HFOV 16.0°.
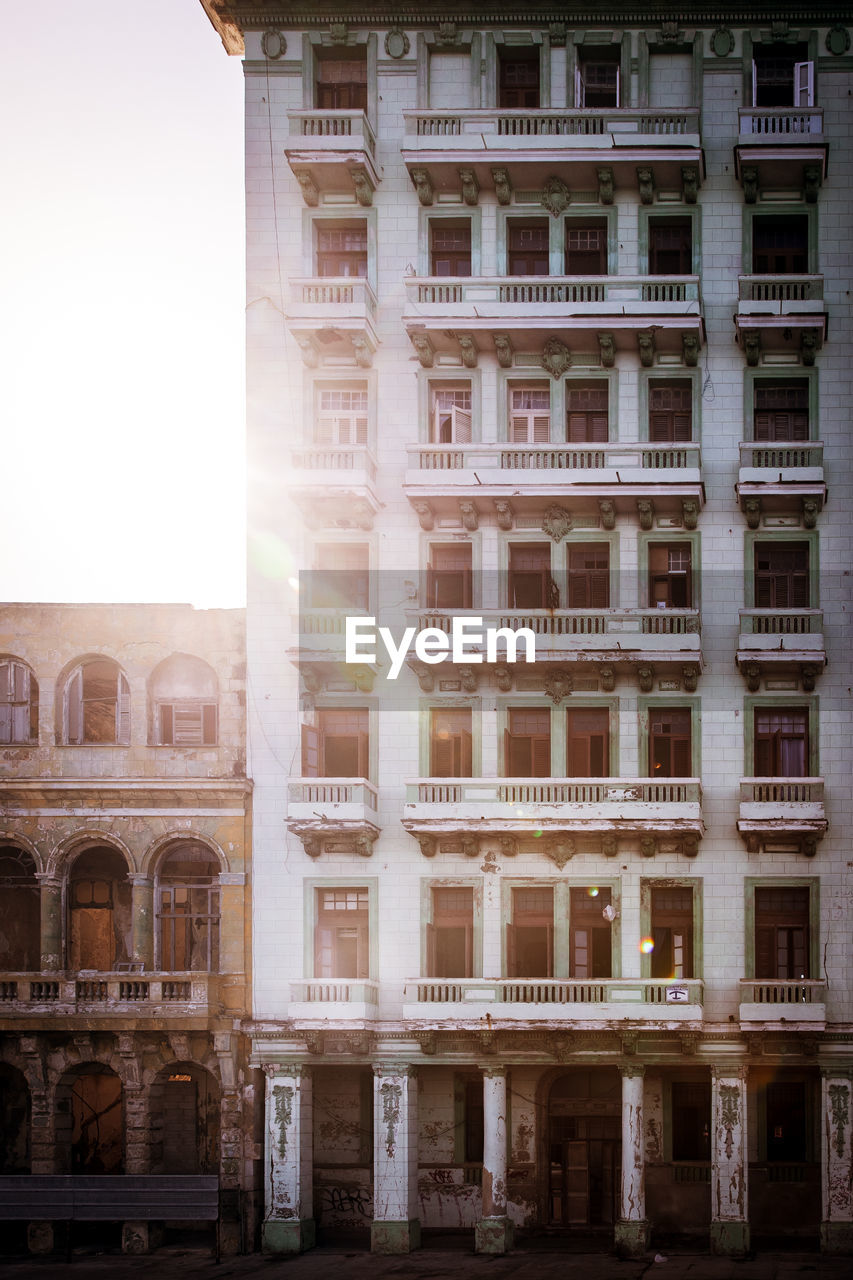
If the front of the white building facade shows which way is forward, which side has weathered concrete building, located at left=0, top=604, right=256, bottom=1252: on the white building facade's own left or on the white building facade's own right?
on the white building facade's own right

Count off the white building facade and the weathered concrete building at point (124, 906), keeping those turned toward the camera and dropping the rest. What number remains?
2

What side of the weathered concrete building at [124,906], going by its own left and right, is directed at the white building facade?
left

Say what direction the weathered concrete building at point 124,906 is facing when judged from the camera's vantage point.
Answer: facing the viewer

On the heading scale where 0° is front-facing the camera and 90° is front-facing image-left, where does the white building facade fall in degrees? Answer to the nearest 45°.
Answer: approximately 0°

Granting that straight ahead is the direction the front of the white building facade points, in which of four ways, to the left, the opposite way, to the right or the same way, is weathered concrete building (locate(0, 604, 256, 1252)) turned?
the same way
